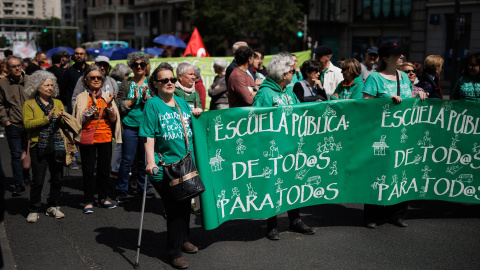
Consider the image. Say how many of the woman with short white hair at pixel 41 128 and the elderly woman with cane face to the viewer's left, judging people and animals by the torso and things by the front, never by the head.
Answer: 0

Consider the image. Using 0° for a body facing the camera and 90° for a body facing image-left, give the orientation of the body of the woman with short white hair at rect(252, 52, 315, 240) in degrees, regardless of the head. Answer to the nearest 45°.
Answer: approximately 315°

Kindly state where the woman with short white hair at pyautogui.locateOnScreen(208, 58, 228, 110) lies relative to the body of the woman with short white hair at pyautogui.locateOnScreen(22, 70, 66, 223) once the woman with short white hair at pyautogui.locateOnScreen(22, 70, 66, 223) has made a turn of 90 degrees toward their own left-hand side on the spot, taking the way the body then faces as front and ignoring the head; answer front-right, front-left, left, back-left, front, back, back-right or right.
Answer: front

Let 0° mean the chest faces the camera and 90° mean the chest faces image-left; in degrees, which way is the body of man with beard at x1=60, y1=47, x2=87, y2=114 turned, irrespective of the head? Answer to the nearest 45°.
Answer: approximately 0°

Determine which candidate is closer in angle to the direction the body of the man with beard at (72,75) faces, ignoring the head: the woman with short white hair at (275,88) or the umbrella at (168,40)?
the woman with short white hair

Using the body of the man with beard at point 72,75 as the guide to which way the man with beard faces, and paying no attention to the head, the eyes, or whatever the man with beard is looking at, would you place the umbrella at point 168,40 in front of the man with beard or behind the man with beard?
behind

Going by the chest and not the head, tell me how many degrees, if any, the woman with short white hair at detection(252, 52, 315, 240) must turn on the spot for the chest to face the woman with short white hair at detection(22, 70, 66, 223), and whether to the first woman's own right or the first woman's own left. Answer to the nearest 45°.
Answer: approximately 135° to the first woman's own right

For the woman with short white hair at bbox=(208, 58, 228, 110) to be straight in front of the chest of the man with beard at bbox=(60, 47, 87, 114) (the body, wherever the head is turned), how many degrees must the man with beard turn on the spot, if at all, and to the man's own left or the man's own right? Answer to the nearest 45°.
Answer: approximately 90° to the man's own left

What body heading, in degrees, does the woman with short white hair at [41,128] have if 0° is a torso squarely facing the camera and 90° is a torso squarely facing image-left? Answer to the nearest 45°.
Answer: approximately 315°
